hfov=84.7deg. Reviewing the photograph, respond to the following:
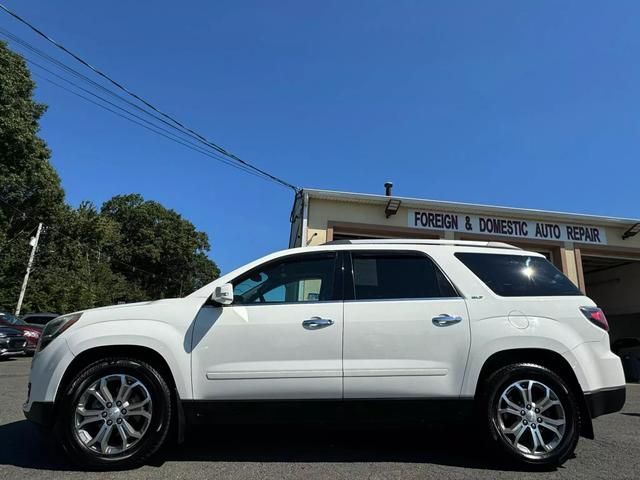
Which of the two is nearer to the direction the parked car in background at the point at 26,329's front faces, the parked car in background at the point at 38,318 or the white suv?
the white suv

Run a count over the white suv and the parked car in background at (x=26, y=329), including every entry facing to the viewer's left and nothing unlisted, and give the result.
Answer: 1

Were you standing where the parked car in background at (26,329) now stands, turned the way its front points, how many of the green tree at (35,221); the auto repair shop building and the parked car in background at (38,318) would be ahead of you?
1

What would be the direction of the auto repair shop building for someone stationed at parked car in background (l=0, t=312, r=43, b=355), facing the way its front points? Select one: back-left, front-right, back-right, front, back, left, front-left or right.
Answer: front

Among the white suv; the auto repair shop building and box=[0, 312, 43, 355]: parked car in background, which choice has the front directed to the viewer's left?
the white suv

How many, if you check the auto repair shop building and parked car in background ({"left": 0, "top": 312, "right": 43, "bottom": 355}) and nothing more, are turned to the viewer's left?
0

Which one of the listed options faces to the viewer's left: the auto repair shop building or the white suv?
the white suv

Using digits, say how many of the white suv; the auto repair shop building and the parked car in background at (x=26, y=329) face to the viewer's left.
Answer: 1

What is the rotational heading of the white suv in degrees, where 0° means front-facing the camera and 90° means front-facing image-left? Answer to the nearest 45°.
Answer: approximately 90°
